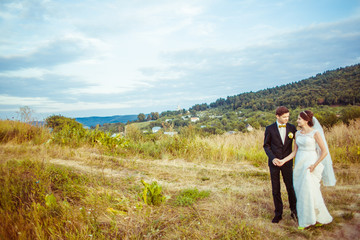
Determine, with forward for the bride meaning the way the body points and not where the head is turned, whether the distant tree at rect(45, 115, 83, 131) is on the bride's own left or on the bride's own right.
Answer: on the bride's own right

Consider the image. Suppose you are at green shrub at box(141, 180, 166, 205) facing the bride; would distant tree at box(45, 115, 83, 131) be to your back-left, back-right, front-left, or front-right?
back-left

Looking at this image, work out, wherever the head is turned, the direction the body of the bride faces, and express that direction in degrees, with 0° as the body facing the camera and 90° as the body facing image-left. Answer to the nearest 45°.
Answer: approximately 45°

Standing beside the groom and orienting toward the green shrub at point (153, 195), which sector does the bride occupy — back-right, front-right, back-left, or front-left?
back-left

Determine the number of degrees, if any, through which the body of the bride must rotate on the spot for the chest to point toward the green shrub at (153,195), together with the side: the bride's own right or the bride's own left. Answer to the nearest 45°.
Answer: approximately 45° to the bride's own right
